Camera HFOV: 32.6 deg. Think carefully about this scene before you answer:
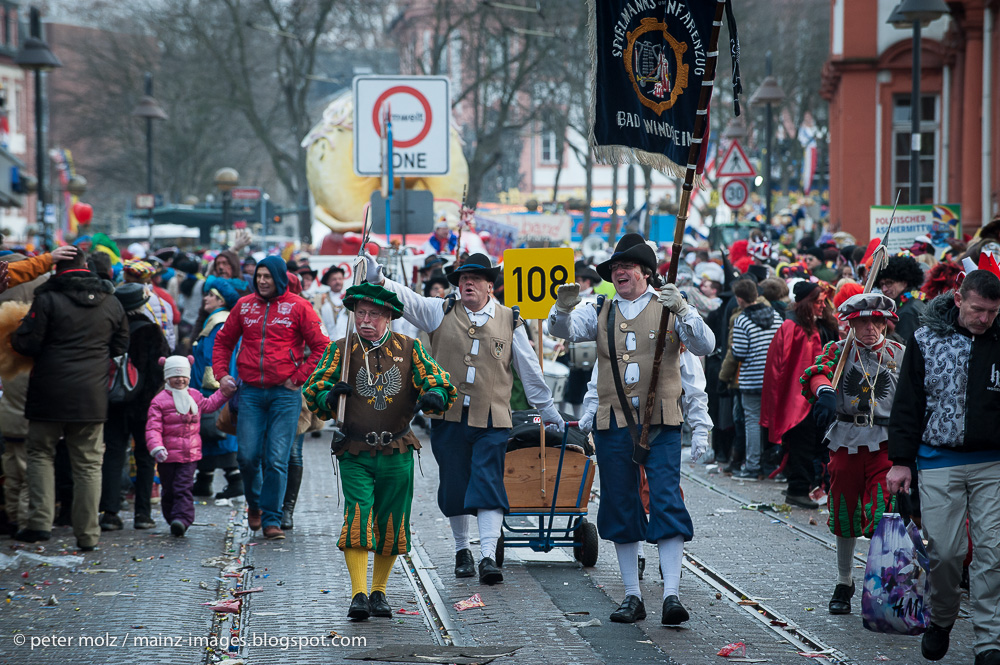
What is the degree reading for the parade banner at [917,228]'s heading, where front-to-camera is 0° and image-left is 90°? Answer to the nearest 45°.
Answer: approximately 0°

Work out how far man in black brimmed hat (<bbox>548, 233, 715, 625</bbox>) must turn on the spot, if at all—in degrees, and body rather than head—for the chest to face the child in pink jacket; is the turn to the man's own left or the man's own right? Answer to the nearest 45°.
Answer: approximately 135° to the man's own right

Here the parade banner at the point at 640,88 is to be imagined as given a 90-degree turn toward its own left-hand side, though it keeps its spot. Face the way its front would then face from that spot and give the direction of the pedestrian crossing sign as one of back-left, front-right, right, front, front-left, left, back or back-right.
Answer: left

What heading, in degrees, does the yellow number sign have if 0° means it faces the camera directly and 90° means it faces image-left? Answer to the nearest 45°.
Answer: approximately 0°

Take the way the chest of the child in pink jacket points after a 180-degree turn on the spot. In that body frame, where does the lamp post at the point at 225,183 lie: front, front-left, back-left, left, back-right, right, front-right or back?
front
